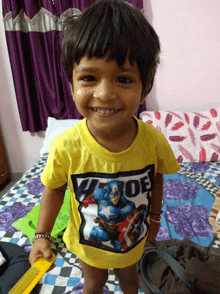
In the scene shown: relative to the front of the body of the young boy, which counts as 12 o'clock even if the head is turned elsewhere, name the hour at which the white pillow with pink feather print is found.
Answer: The white pillow with pink feather print is roughly at 7 o'clock from the young boy.

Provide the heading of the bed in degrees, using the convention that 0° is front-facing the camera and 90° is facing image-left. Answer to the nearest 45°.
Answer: approximately 0°

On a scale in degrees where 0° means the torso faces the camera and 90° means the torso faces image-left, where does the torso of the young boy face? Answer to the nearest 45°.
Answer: approximately 0°
